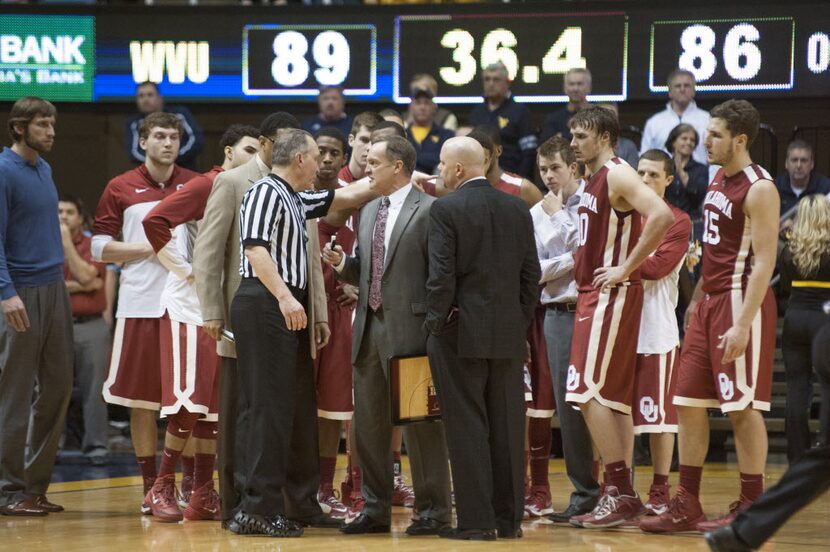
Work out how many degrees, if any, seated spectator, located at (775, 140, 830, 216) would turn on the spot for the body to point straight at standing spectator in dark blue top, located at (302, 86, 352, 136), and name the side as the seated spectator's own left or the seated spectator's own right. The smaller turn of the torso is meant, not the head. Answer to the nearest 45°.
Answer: approximately 90° to the seated spectator's own right

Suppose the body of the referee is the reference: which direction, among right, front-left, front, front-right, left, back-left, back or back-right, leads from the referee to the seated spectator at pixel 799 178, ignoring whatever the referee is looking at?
front-left

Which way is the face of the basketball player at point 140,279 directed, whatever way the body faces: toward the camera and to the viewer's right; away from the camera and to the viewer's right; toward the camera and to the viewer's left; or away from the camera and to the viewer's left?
toward the camera and to the viewer's right

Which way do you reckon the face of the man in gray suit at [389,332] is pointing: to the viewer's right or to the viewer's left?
to the viewer's left

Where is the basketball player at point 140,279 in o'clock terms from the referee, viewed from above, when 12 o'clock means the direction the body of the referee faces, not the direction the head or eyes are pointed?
The basketball player is roughly at 8 o'clock from the referee.

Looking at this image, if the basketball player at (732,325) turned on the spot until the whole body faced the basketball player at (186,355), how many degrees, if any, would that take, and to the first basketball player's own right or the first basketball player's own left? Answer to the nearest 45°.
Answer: approximately 45° to the first basketball player's own right

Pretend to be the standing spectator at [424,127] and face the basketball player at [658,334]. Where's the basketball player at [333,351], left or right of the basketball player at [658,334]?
right

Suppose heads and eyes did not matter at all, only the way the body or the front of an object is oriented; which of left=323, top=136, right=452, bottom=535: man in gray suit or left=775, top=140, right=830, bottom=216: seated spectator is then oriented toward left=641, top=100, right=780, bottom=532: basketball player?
the seated spectator

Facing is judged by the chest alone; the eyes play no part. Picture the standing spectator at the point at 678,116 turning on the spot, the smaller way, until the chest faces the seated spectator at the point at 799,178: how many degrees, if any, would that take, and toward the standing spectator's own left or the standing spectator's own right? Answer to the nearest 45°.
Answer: approximately 90° to the standing spectator's own left

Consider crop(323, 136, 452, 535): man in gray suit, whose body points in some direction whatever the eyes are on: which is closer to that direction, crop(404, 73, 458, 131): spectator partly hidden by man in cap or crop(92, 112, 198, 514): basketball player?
the basketball player

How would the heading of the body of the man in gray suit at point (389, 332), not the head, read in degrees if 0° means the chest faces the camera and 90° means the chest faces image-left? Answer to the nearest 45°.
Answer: approximately 45°

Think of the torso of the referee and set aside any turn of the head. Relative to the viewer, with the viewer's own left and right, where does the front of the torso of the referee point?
facing to the right of the viewer
